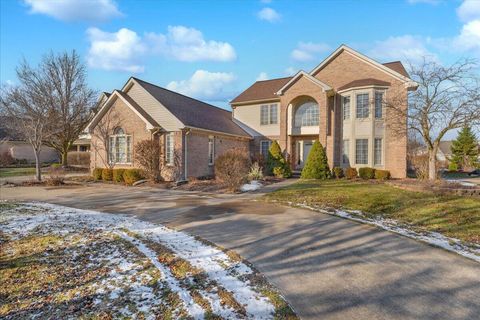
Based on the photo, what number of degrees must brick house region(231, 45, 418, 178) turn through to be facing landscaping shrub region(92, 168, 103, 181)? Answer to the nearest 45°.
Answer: approximately 45° to its right

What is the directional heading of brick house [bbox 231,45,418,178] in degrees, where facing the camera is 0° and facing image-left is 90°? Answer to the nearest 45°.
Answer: approximately 45°

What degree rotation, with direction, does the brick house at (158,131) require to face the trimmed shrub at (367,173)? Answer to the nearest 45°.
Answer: approximately 135° to its left

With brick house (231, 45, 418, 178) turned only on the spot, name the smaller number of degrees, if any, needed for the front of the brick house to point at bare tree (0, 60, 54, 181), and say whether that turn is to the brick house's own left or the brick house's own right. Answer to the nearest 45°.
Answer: approximately 45° to the brick house's own right

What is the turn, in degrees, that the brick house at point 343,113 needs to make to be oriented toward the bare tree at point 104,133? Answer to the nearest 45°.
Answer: approximately 45° to its right

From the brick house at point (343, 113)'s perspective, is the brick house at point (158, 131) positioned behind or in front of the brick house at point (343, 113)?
in front

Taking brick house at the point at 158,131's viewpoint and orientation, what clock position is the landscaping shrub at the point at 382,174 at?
The landscaping shrub is roughly at 8 o'clock from the brick house.

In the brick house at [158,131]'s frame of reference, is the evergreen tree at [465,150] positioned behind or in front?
behind

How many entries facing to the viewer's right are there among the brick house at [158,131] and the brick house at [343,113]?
0

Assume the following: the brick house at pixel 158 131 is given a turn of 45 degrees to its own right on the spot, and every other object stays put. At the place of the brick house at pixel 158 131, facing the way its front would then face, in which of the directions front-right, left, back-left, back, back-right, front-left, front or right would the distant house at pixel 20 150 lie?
front-right

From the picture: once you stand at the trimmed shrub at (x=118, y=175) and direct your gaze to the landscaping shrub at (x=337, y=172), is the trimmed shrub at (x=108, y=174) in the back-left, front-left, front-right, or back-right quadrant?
back-left

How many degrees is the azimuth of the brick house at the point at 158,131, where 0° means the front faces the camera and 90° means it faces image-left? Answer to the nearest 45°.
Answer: approximately 45°
